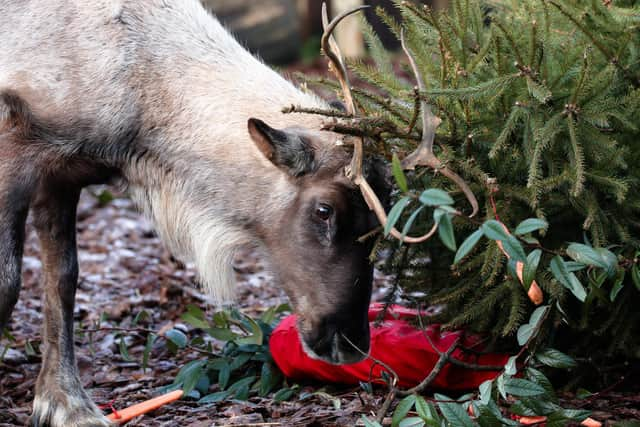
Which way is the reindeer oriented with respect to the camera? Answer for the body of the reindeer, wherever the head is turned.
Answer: to the viewer's right

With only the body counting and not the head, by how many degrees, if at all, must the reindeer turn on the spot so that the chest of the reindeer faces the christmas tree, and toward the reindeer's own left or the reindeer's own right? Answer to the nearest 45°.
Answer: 0° — it already faces it

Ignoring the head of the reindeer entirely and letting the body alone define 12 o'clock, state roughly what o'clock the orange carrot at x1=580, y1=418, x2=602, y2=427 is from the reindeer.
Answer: The orange carrot is roughly at 1 o'clock from the reindeer.

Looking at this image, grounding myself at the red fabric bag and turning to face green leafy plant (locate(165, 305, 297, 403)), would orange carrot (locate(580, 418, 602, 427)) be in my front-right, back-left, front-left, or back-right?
back-left

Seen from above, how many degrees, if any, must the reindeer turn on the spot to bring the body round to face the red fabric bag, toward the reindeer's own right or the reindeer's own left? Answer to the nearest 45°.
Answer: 0° — it already faces it
